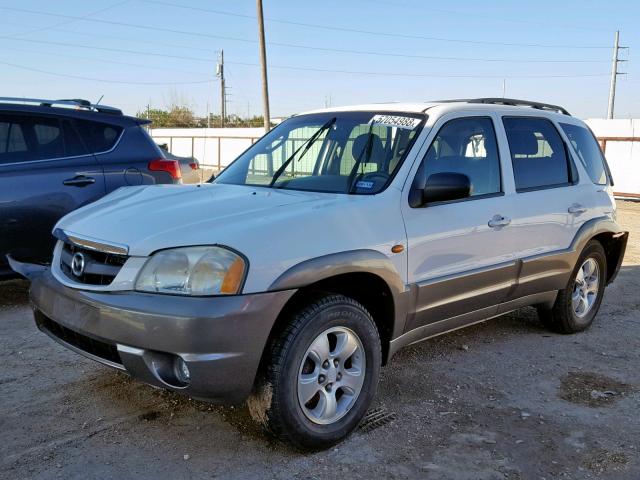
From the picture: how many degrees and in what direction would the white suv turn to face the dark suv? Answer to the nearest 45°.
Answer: approximately 90° to its right

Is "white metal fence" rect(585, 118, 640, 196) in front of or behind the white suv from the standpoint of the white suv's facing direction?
behind

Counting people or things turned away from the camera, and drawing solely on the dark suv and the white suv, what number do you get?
0

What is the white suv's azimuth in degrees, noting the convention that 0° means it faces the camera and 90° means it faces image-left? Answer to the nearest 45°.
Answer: approximately 45°

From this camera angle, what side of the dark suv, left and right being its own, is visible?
left

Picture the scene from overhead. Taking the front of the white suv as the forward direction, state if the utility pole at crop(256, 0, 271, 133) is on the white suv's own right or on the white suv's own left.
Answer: on the white suv's own right

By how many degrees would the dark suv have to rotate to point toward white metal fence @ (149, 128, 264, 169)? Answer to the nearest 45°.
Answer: approximately 90° to its right

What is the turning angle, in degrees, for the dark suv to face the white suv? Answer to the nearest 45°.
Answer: approximately 135° to its left

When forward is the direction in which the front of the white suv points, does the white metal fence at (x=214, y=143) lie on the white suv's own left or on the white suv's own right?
on the white suv's own right

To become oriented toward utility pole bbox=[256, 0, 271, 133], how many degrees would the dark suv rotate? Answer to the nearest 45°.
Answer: approximately 90° to its right
